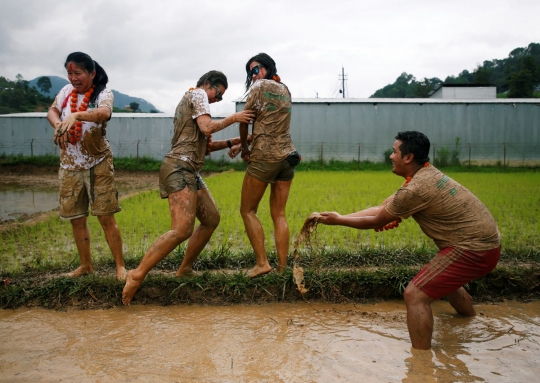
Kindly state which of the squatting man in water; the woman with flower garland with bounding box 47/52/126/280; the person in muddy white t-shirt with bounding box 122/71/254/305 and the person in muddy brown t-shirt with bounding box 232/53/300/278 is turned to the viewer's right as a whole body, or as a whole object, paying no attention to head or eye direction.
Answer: the person in muddy white t-shirt with bounding box 122/71/254/305

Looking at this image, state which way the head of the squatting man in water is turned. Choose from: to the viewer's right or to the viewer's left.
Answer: to the viewer's left

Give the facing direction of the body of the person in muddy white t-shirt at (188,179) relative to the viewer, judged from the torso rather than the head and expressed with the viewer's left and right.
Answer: facing to the right of the viewer

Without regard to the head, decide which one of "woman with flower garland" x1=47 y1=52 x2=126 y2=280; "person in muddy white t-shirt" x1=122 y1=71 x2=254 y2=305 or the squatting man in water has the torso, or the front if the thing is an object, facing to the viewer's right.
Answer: the person in muddy white t-shirt

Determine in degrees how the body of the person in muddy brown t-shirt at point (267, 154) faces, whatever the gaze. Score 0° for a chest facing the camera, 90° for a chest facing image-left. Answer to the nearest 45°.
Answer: approximately 135°

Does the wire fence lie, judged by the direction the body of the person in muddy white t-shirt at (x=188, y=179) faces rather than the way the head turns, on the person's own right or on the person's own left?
on the person's own left

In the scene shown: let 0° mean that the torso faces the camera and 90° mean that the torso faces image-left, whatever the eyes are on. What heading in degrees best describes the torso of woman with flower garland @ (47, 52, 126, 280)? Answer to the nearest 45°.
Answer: approximately 45°

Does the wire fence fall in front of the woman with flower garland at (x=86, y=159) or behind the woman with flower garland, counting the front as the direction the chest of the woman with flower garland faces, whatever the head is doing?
behind

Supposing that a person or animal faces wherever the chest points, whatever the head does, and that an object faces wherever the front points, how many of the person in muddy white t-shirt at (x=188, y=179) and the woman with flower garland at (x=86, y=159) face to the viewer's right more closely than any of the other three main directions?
1

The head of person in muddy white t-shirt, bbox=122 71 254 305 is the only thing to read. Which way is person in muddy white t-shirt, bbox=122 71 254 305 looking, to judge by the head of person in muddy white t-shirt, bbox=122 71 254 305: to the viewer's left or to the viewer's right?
to the viewer's right
